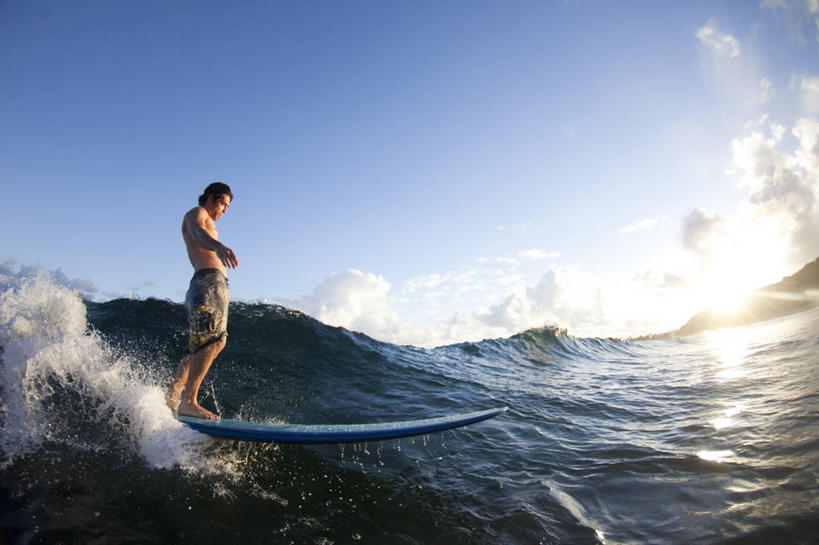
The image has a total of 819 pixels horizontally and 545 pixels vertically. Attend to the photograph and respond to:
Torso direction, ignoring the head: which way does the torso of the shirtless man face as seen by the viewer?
to the viewer's right

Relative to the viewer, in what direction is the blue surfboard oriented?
to the viewer's right
